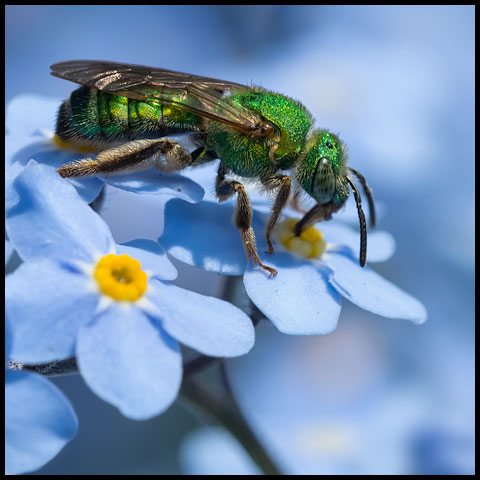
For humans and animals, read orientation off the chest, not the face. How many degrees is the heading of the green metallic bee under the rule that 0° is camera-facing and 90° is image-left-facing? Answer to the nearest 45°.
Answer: approximately 270°
